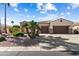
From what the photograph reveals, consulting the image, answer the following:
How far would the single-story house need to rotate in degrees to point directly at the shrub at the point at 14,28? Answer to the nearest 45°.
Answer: approximately 45° to its right

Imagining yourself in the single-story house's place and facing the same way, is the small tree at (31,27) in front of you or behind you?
in front

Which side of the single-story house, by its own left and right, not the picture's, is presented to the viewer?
front
